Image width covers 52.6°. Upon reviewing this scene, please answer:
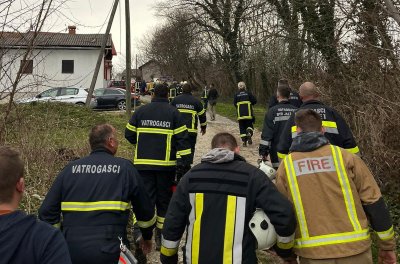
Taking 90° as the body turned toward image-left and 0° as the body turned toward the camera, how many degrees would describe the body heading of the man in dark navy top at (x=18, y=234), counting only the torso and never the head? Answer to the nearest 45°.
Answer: approximately 180°

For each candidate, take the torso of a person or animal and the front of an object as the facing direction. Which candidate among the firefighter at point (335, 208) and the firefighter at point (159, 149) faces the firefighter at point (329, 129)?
the firefighter at point (335, 208)

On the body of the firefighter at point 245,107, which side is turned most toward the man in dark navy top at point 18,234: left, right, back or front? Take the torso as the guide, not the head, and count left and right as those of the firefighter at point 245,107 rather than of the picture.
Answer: back

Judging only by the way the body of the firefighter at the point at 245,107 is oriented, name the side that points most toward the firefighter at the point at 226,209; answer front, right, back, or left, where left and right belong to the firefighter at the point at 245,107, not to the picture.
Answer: back

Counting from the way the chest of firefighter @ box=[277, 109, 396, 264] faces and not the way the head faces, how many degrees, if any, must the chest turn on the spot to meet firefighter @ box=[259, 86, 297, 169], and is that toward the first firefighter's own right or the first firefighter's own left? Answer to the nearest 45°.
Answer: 0° — they already face them

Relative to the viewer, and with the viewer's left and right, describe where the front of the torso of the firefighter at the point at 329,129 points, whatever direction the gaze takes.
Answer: facing away from the viewer

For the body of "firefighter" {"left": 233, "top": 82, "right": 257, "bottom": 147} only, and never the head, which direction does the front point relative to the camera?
away from the camera

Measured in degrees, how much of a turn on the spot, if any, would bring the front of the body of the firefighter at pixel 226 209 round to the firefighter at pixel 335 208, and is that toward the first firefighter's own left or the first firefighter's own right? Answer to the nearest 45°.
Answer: approximately 90° to the first firefighter's own right

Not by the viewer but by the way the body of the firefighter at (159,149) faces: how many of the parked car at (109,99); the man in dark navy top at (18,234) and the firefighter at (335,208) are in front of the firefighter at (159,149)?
1

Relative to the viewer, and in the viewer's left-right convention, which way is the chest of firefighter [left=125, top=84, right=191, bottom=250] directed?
facing away from the viewer

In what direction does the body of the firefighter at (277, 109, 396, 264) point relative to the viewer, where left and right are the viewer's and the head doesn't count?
facing away from the viewer

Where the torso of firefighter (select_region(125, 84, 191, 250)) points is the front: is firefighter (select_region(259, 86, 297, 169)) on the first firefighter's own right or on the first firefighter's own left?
on the first firefighter's own right

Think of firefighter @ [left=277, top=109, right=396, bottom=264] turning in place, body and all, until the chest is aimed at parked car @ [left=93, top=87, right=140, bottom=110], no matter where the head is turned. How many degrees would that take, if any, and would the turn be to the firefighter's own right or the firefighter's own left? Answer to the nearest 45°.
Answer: approximately 45° to the firefighter's own left

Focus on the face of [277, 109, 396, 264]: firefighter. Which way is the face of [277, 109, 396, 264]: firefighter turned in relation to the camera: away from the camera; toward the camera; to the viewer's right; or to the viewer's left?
away from the camera

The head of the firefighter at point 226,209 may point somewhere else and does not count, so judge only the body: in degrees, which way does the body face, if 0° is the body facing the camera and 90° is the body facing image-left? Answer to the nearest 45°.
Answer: approximately 180°
